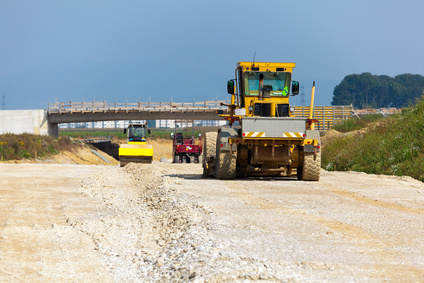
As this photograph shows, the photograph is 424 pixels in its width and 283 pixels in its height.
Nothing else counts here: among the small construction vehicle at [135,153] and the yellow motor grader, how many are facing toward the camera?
1

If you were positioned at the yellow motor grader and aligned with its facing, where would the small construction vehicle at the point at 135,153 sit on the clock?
The small construction vehicle is roughly at 11 o'clock from the yellow motor grader.

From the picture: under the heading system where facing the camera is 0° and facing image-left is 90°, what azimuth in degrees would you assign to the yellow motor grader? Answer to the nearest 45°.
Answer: approximately 180°

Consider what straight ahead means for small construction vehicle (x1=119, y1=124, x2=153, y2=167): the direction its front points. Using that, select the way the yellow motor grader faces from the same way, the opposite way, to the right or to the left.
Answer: the opposite way

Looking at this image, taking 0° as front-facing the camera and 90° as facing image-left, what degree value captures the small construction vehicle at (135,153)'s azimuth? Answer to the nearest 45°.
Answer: approximately 0°

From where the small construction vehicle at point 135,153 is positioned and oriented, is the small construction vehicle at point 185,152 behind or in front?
behind
